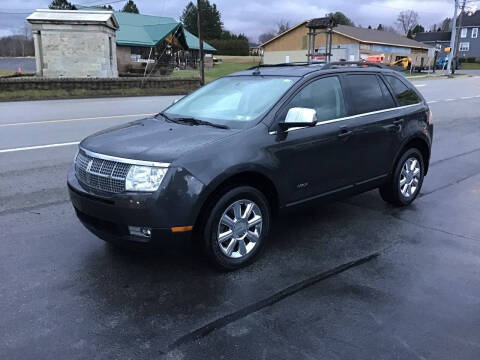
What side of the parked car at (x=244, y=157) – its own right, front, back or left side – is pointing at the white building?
right
